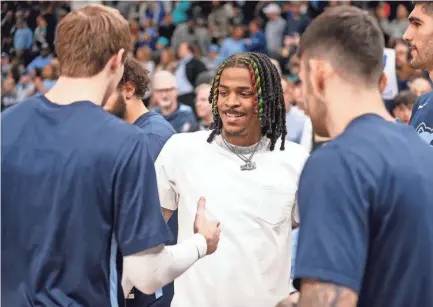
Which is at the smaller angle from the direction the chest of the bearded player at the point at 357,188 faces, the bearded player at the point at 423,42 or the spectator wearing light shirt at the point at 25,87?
the spectator wearing light shirt

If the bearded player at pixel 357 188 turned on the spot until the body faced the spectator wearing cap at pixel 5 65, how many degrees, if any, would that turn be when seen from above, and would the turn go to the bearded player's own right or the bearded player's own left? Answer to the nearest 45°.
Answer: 0° — they already face them

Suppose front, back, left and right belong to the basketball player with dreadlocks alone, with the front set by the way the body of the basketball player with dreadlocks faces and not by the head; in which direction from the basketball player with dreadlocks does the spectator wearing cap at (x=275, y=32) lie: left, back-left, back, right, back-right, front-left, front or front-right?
back

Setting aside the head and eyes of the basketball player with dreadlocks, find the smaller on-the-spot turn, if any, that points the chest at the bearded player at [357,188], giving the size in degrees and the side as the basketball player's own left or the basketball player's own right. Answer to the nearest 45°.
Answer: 0° — they already face them

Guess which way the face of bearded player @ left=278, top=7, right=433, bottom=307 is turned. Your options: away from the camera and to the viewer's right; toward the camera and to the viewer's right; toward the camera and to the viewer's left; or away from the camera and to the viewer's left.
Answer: away from the camera and to the viewer's left

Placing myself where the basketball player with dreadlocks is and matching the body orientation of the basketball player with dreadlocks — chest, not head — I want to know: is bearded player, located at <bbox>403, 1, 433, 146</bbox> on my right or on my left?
on my left

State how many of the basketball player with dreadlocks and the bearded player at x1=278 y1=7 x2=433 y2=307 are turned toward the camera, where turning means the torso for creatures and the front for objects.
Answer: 1

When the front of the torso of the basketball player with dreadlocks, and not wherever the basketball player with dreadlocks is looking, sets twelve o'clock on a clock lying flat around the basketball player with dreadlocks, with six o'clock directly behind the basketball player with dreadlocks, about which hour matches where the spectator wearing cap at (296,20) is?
The spectator wearing cap is roughly at 6 o'clock from the basketball player with dreadlocks.

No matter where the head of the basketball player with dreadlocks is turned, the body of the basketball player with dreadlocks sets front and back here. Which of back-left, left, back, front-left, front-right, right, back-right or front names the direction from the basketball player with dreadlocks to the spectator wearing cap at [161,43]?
back

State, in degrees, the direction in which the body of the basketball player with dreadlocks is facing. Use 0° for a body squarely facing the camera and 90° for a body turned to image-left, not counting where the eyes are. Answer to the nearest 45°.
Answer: approximately 0°

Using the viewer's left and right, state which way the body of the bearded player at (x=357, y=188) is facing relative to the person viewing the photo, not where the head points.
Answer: facing away from the viewer and to the left of the viewer
